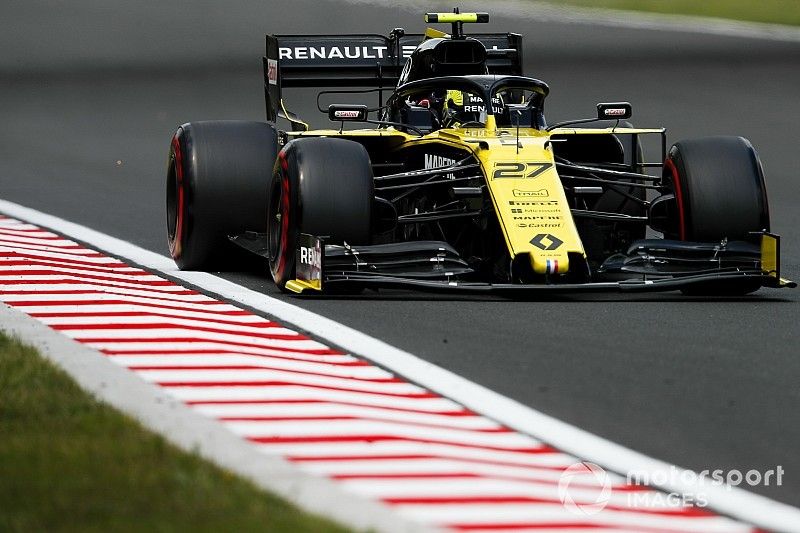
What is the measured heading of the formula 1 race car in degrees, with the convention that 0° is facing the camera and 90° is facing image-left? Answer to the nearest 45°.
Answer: approximately 0°
